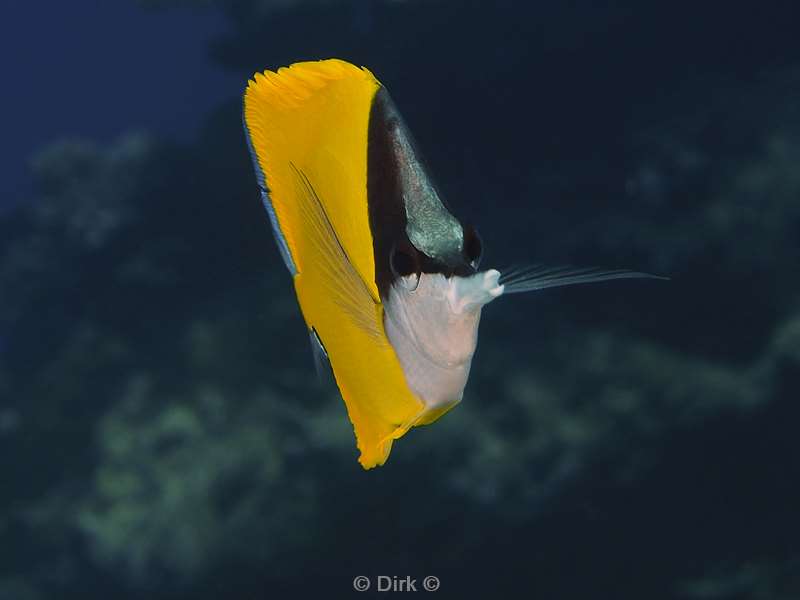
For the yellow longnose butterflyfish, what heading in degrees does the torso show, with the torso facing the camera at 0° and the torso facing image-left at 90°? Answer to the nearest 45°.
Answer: approximately 315°
